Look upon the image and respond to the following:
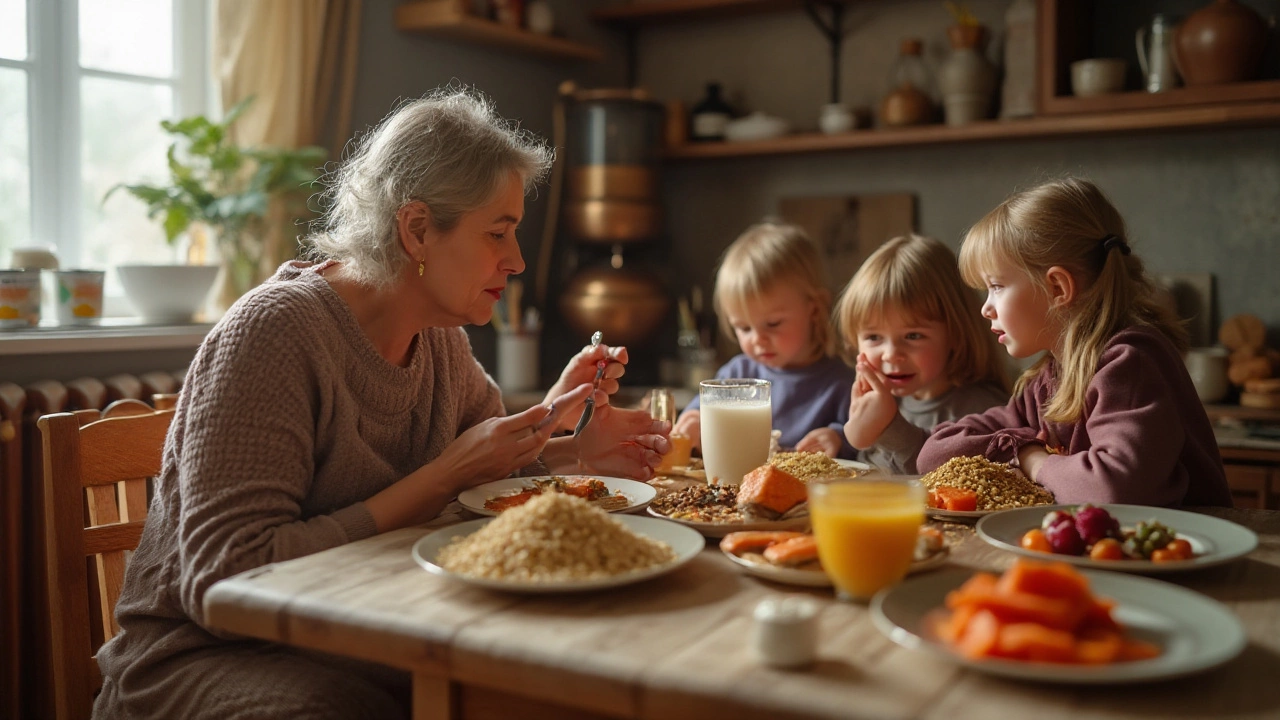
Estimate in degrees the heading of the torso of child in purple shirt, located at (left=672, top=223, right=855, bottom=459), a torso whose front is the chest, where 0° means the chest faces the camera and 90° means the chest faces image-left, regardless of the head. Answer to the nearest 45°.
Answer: approximately 45°

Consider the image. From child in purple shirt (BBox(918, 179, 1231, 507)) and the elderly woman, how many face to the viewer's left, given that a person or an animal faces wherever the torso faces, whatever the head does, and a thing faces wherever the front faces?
1

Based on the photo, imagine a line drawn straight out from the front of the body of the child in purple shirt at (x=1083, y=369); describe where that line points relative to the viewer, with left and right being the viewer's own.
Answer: facing to the left of the viewer

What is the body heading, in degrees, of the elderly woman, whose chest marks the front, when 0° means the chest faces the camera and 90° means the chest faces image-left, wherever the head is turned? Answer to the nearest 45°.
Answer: approximately 270°

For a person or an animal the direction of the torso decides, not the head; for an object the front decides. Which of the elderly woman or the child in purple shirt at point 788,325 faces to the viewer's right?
the elderly woman

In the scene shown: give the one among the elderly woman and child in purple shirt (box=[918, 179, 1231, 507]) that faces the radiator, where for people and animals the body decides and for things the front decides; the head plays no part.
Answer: the child in purple shirt

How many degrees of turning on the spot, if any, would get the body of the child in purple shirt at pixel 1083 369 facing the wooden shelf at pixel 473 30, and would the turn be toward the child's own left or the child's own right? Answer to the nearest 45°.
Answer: approximately 45° to the child's own right

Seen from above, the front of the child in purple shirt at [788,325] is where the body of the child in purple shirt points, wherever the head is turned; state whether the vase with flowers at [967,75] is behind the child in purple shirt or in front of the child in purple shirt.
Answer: behind

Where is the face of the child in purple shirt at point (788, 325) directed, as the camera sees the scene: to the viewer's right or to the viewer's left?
to the viewer's left
